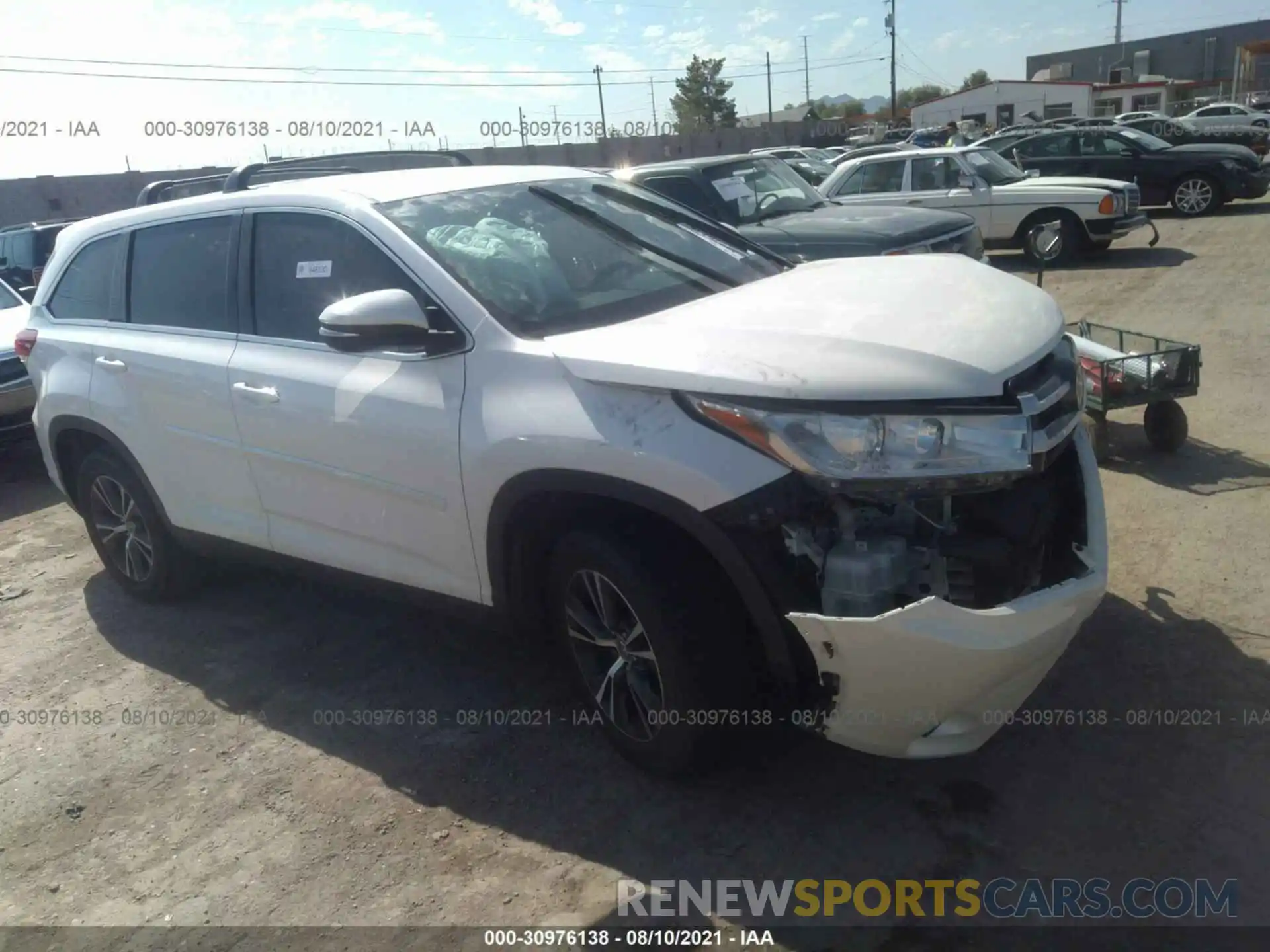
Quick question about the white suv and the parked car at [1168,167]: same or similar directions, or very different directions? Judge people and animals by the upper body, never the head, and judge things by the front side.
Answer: same or similar directions

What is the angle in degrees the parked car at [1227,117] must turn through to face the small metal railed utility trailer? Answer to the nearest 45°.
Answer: approximately 90° to its right

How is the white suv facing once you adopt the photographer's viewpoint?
facing the viewer and to the right of the viewer

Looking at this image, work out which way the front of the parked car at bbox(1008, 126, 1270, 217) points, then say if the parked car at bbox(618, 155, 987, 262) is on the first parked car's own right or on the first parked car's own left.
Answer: on the first parked car's own right

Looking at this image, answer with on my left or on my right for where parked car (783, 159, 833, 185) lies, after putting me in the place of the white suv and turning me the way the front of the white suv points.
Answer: on my left

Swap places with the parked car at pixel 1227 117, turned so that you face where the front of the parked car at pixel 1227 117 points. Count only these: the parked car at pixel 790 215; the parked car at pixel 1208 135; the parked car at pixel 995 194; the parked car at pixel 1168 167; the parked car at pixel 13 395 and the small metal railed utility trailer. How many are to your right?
6

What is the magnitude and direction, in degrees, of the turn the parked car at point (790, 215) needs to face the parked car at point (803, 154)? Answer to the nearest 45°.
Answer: approximately 135° to its left

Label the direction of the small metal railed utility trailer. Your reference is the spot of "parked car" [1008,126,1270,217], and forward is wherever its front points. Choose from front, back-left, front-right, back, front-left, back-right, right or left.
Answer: right

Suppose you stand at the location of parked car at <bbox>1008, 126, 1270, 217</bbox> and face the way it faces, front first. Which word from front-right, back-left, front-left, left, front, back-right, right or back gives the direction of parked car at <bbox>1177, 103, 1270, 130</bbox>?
left

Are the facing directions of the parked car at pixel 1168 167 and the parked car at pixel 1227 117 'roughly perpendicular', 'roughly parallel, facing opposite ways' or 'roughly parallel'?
roughly parallel

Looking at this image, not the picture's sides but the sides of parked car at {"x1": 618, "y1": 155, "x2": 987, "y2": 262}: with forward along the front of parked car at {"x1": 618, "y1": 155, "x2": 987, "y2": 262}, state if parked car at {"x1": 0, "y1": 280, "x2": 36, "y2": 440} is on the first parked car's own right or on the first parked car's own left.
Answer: on the first parked car's own right

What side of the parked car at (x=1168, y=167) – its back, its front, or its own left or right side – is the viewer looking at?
right

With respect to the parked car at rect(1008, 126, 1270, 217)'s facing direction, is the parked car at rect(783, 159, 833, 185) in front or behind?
behind

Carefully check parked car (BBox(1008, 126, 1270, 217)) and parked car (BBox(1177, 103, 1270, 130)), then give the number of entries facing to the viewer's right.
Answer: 2

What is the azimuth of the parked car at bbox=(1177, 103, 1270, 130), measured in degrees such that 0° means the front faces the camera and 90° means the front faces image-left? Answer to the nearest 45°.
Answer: approximately 270°

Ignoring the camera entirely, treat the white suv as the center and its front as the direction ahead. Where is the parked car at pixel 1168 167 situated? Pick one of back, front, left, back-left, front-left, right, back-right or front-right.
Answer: left

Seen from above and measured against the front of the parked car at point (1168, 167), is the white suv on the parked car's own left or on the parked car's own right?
on the parked car's own right

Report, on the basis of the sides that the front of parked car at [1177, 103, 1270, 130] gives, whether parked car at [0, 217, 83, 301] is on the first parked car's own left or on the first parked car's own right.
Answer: on the first parked car's own right
